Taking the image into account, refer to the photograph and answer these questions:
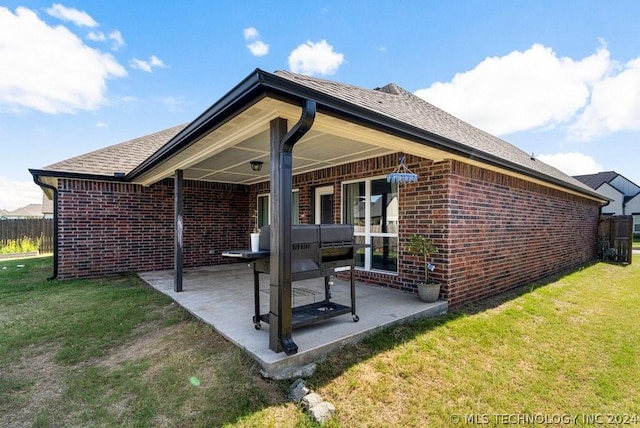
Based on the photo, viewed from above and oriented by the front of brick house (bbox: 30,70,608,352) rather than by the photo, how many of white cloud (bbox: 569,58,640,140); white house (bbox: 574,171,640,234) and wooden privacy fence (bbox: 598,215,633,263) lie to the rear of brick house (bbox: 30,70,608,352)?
0

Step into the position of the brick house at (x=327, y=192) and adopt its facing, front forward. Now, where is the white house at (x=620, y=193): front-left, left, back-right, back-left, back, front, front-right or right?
front

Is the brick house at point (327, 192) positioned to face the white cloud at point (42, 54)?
no

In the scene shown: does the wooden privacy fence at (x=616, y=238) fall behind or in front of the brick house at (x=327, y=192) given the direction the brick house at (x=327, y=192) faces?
in front

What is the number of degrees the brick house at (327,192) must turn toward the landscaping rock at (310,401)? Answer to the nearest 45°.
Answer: approximately 135° to its right

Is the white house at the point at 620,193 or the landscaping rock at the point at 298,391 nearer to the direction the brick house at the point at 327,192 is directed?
the white house

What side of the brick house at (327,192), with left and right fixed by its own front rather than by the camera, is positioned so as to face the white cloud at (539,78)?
front

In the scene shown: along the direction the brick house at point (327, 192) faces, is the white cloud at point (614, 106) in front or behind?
in front

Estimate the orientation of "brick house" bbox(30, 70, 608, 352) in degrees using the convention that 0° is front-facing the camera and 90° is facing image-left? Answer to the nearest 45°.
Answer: approximately 225°

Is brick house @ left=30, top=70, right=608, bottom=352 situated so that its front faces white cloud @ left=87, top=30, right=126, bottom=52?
no

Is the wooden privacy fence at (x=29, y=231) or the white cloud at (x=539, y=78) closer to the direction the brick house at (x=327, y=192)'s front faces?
the white cloud

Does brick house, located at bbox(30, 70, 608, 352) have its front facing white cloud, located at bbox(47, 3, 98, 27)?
no
